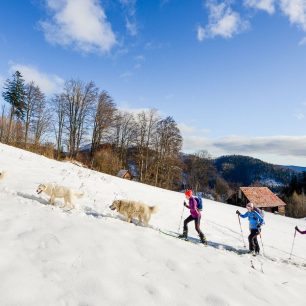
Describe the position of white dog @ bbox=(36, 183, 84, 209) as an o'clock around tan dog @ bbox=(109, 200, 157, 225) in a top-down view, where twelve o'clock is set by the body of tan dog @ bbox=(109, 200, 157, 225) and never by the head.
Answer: white dog @ bbox=(36, 183, 84, 209) is roughly at 12 o'clock from tan dog @ bbox=(109, 200, 157, 225).

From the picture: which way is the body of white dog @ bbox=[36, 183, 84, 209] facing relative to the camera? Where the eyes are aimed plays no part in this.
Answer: to the viewer's left

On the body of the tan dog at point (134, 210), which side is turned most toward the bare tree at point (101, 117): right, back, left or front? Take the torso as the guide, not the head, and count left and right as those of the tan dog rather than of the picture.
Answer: right

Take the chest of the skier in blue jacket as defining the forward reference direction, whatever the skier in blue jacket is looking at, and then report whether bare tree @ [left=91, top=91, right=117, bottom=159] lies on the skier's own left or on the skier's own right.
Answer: on the skier's own right

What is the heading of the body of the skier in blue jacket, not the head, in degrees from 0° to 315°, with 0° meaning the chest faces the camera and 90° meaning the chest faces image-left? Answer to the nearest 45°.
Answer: approximately 45°

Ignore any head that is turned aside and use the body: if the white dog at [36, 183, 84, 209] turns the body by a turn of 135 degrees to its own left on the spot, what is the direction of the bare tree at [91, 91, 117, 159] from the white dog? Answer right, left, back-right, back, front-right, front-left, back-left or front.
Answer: back-left

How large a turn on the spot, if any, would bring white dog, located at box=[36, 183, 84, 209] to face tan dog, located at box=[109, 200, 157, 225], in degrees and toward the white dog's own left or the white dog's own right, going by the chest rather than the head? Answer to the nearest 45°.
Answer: approximately 180°

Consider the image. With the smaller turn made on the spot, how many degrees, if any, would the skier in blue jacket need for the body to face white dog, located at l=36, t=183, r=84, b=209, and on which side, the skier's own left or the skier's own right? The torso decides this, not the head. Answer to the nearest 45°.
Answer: approximately 45° to the skier's own right

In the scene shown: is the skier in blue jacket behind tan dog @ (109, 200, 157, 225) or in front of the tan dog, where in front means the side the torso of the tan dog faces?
behind

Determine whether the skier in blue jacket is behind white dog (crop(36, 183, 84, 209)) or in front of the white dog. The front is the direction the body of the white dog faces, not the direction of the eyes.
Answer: behind

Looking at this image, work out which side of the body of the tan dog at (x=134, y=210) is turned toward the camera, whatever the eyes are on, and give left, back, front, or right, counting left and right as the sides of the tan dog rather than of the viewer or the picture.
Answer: left

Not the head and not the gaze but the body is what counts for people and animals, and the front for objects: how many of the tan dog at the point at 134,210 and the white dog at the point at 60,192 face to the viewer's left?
2
